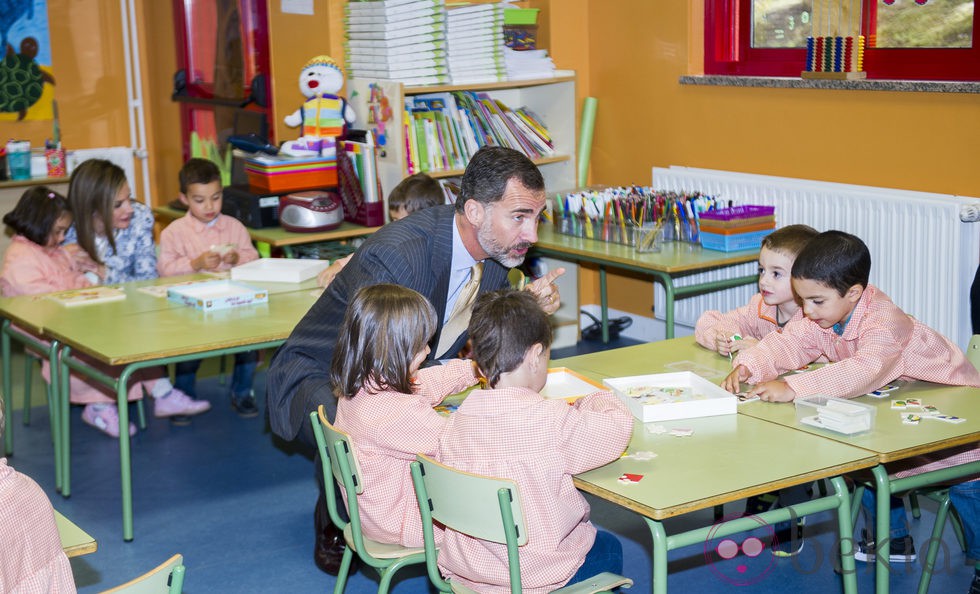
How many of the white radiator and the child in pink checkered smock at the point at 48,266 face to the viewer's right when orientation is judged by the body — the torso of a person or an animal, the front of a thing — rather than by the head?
1

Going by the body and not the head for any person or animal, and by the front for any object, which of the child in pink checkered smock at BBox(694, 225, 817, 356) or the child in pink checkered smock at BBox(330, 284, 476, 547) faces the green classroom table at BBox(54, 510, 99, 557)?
the child in pink checkered smock at BBox(694, 225, 817, 356)

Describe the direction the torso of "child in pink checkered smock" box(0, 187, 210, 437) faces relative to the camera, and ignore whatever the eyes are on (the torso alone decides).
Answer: to the viewer's right

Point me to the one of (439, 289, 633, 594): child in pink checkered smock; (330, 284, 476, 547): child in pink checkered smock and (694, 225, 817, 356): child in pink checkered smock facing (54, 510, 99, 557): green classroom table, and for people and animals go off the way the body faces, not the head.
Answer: (694, 225, 817, 356): child in pink checkered smock

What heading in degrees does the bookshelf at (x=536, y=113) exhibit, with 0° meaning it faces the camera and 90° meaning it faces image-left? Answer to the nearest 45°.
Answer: approximately 315°

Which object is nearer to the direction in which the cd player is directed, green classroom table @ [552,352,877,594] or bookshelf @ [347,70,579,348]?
the green classroom table

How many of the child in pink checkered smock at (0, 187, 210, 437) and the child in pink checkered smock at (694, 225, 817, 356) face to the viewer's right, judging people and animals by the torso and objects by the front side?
1

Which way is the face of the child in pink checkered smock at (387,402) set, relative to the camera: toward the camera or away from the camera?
away from the camera

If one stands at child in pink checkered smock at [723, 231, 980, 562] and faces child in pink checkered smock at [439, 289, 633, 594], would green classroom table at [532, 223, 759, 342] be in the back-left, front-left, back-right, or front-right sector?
back-right
